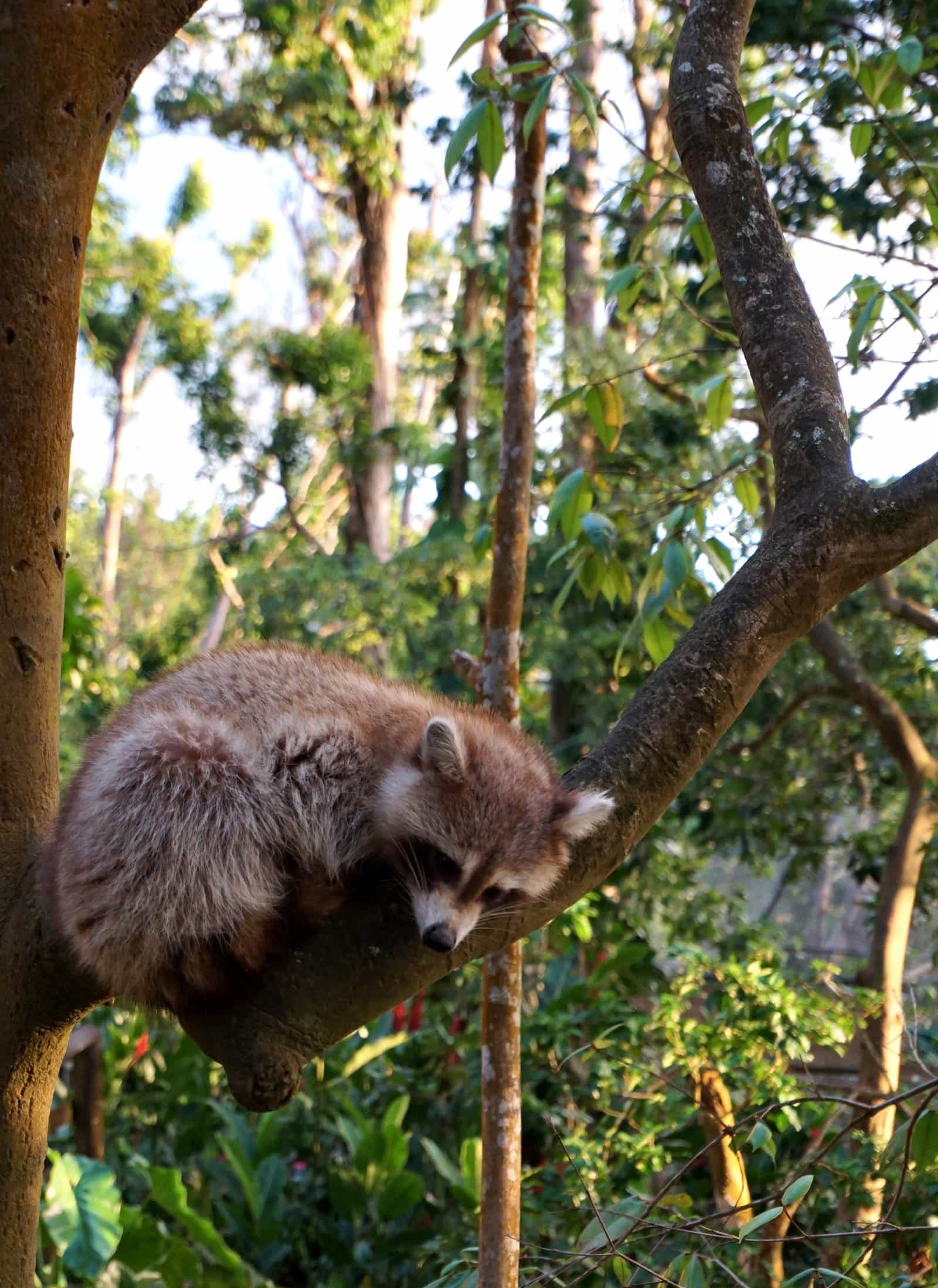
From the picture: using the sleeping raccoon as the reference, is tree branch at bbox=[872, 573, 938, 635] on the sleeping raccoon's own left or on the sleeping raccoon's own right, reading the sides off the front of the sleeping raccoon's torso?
on the sleeping raccoon's own left

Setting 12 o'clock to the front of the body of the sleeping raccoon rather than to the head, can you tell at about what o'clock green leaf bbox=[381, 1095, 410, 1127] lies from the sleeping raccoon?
The green leaf is roughly at 9 o'clock from the sleeping raccoon.

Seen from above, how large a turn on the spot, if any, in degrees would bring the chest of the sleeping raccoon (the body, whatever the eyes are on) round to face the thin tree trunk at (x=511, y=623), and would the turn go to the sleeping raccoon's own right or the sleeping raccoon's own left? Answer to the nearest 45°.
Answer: approximately 45° to the sleeping raccoon's own left

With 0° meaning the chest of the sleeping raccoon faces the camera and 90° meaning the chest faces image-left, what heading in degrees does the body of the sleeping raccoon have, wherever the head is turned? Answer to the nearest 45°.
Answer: approximately 270°

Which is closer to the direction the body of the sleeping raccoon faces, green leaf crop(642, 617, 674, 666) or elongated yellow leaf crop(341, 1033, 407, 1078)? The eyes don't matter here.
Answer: the green leaf

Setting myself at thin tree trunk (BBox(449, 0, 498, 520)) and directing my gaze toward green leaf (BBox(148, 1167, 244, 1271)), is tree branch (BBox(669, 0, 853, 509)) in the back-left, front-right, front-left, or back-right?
front-left

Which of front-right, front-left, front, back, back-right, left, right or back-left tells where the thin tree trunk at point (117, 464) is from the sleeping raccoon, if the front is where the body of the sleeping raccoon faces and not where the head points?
left

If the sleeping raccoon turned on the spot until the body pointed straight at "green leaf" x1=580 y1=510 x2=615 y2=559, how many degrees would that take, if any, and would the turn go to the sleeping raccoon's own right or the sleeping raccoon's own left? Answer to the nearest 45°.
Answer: approximately 45° to the sleeping raccoon's own left

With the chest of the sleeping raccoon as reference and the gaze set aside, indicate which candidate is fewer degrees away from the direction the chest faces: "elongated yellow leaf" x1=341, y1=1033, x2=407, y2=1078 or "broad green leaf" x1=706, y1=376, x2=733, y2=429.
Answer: the broad green leaf
